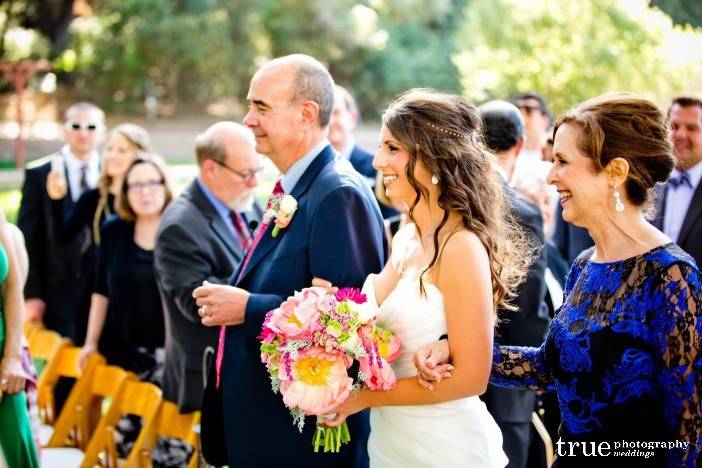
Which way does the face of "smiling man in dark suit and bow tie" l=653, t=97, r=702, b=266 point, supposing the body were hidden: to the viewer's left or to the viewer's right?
to the viewer's left

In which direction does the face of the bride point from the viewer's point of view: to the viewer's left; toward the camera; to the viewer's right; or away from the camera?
to the viewer's left

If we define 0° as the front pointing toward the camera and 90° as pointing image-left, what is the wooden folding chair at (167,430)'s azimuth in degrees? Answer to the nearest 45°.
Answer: approximately 45°

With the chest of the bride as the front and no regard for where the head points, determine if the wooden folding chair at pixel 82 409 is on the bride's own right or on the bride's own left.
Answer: on the bride's own right

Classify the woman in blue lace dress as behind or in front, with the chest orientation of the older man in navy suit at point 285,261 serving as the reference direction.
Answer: behind

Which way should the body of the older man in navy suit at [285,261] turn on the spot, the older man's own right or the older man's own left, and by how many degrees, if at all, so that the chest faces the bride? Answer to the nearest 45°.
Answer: approximately 135° to the older man's own left

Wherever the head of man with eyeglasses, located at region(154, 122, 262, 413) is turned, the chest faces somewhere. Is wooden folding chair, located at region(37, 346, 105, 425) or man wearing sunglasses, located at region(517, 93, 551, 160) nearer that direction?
the man wearing sunglasses

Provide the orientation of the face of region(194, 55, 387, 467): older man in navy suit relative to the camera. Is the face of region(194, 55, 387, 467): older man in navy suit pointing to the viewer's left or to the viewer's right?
to the viewer's left

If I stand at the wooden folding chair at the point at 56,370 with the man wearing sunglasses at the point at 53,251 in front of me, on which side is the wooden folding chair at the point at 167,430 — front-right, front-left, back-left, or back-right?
back-right

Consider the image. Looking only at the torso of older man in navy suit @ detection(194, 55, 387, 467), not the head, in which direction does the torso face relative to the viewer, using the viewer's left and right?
facing to the left of the viewer
